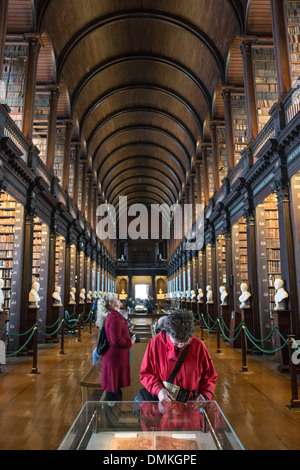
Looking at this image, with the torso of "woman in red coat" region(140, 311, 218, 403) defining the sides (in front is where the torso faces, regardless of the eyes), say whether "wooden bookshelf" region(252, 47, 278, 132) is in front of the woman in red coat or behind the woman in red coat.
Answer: behind

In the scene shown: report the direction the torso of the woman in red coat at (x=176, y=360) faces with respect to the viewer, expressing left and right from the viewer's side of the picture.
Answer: facing the viewer

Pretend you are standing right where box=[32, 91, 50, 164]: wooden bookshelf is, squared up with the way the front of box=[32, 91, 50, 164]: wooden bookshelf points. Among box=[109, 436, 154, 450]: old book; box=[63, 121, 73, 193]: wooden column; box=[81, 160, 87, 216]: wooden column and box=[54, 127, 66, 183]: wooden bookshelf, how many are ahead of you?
1

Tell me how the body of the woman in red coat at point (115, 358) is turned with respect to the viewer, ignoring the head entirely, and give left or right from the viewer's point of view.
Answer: facing to the right of the viewer

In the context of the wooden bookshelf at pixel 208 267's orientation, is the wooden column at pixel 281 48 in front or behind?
in front

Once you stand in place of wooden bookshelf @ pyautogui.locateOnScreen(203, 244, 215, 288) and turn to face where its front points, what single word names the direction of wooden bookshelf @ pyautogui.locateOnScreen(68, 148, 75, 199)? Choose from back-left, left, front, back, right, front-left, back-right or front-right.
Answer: right
